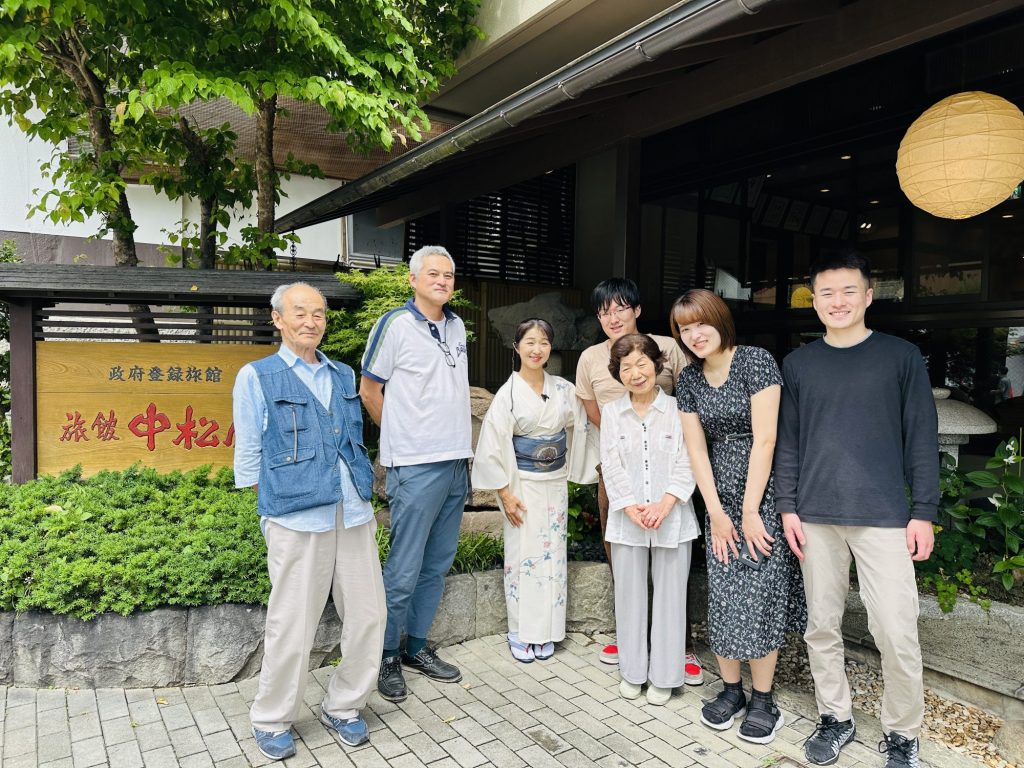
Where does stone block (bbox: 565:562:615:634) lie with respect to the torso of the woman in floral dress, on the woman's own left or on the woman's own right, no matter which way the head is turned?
on the woman's own right

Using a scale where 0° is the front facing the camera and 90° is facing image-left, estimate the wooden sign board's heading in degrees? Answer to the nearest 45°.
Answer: approximately 0°

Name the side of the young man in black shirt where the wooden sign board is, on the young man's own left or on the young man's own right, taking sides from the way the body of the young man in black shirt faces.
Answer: on the young man's own right

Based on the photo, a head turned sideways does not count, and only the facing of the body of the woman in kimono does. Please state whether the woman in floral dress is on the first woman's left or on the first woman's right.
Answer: on the first woman's left

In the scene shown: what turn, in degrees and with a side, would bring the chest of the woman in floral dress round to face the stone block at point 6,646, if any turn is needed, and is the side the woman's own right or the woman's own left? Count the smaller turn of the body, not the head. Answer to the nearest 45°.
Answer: approximately 45° to the woman's own right

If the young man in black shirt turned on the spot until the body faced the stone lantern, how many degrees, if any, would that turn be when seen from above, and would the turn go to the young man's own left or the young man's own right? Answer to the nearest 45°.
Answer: approximately 180°
